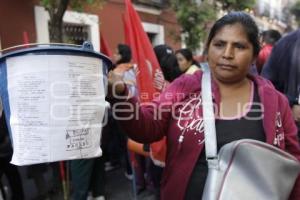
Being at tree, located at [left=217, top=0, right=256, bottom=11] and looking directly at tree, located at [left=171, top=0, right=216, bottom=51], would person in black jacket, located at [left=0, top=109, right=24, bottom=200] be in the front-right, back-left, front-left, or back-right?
front-left

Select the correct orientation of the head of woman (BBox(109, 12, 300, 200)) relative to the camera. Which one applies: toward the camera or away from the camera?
toward the camera

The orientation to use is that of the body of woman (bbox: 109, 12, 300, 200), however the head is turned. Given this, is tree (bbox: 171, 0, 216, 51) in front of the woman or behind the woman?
behind

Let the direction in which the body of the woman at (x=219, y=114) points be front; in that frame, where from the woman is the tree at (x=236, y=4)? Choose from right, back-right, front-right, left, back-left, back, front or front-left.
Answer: back

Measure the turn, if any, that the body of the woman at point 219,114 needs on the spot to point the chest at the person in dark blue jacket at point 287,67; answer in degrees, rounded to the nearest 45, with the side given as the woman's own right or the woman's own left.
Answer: approximately 135° to the woman's own left

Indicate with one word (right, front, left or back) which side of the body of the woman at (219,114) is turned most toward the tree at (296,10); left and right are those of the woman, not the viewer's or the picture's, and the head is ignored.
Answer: back

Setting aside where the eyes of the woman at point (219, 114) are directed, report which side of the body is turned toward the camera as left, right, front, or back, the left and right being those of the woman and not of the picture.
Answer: front
